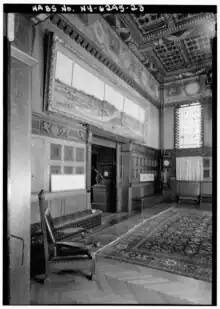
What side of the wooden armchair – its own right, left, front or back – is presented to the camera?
right

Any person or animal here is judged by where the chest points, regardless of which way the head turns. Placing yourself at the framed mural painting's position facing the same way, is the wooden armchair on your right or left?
on your right

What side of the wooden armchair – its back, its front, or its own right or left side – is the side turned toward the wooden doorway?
left

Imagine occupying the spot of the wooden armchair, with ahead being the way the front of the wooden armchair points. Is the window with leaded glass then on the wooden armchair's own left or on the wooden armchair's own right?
on the wooden armchair's own left

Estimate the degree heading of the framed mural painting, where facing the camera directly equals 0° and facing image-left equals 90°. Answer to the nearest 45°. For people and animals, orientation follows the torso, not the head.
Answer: approximately 315°

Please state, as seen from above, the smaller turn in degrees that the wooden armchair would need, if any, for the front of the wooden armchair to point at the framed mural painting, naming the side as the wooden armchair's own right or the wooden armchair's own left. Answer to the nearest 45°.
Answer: approximately 90° to the wooden armchair's own left
